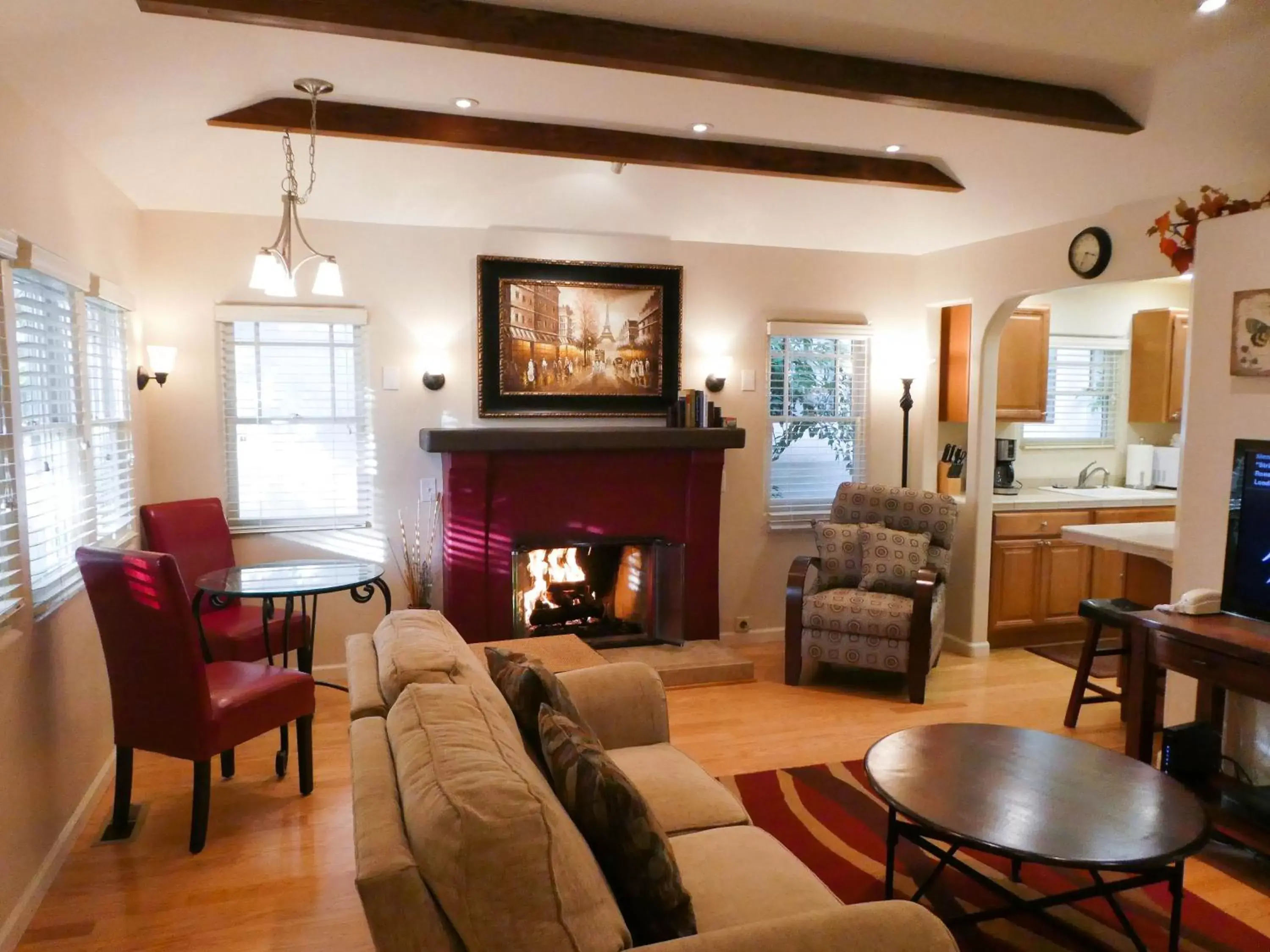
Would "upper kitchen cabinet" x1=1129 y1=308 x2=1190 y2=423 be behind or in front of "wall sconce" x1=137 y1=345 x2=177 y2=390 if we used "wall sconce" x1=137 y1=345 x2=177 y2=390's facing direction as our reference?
in front

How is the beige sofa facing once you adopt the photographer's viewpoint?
facing to the right of the viewer

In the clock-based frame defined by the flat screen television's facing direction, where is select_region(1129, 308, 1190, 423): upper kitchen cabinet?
The upper kitchen cabinet is roughly at 4 o'clock from the flat screen television.

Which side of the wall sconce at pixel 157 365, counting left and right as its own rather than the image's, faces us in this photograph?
right

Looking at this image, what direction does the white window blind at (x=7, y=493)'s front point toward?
to the viewer's right

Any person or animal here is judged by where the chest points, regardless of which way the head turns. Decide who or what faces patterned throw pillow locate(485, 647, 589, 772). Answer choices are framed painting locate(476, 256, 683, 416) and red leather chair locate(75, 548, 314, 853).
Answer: the framed painting

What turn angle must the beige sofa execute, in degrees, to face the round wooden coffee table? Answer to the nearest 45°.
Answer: approximately 45° to its left

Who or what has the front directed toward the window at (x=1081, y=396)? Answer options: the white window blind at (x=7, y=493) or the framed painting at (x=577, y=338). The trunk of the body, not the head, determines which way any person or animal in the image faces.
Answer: the white window blind

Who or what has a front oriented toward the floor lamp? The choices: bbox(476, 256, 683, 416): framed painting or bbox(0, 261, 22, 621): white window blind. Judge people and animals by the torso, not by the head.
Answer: the white window blind

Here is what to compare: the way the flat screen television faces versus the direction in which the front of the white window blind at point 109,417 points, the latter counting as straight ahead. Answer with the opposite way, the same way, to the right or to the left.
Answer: the opposite way

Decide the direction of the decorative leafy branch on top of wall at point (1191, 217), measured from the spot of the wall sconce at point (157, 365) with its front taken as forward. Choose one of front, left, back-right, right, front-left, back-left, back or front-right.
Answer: front-right

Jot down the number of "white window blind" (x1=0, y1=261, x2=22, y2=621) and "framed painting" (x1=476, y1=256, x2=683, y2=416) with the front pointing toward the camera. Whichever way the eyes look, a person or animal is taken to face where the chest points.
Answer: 1

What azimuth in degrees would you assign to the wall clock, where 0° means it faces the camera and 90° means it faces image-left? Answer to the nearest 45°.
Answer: approximately 45°
